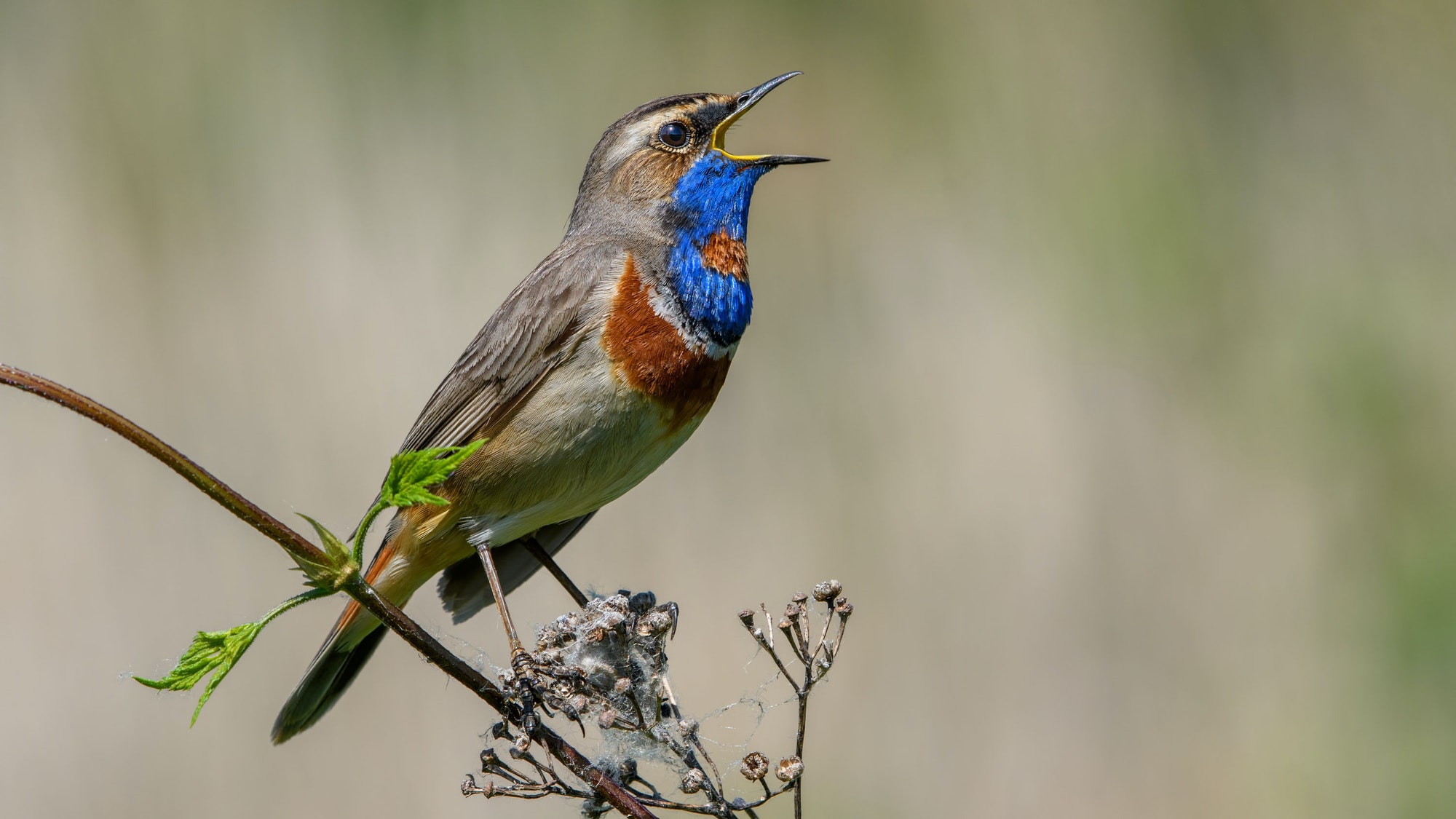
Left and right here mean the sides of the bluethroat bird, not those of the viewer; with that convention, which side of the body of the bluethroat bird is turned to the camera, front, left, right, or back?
right

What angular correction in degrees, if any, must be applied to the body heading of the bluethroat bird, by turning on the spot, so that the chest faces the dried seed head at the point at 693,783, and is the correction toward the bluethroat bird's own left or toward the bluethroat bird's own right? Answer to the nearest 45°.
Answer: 0° — it already faces it
